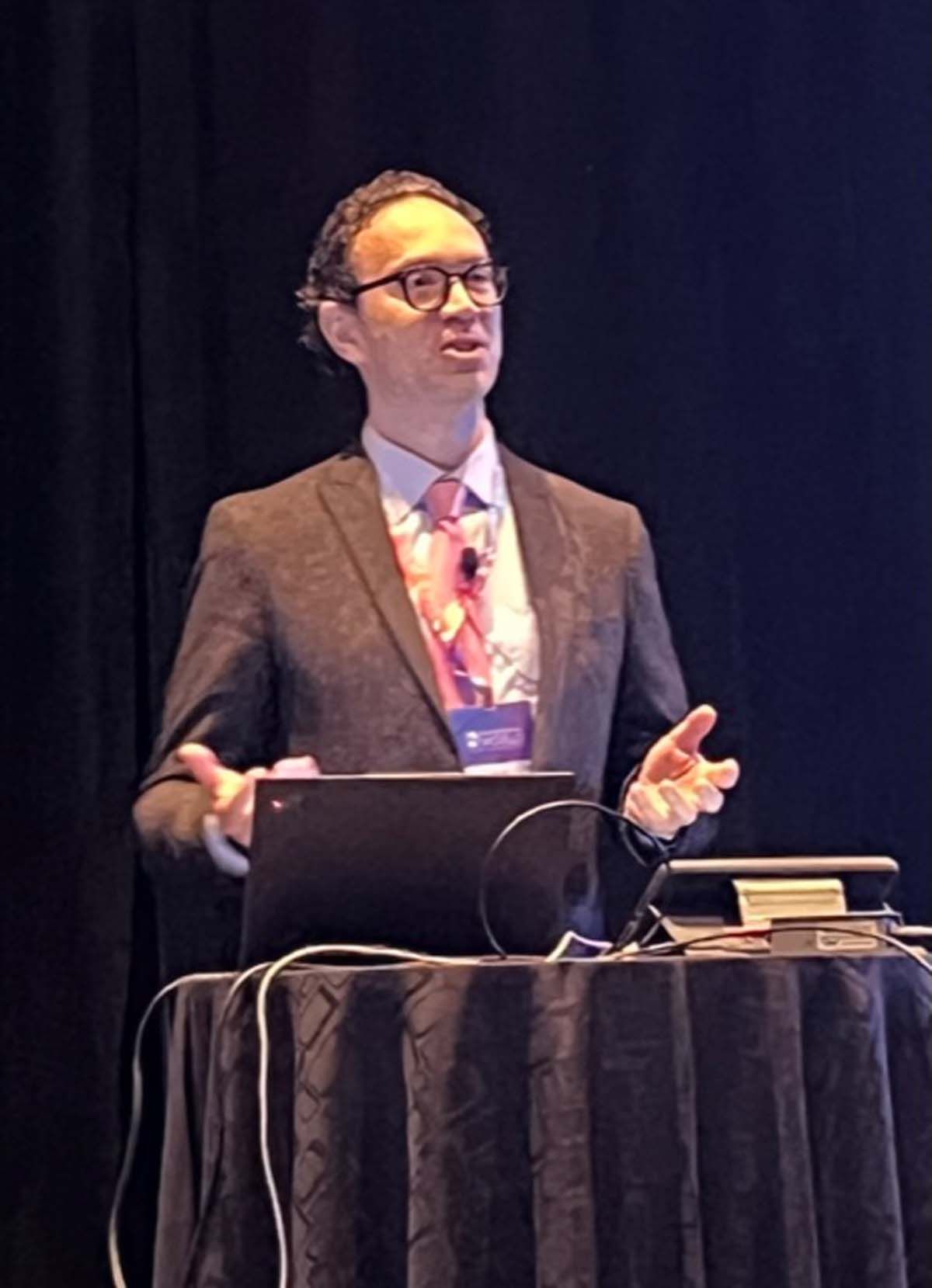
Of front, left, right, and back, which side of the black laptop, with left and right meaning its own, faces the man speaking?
front

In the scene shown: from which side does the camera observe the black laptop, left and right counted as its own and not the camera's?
back

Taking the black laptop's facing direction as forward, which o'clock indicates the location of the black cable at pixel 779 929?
The black cable is roughly at 3 o'clock from the black laptop.

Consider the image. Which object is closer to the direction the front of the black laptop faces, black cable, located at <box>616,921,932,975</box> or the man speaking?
the man speaking

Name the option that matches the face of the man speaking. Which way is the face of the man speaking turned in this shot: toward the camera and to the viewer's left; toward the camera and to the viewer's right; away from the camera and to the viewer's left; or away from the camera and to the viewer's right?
toward the camera and to the viewer's right
